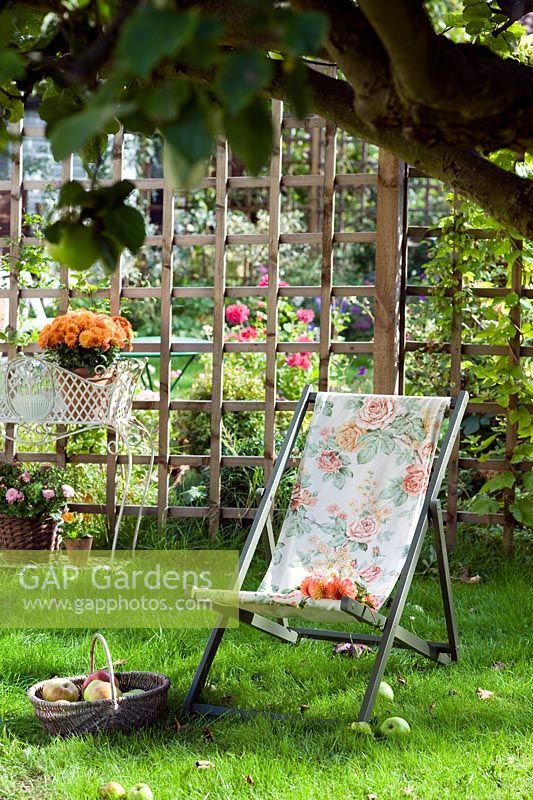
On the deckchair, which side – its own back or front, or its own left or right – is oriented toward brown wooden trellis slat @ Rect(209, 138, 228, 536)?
back

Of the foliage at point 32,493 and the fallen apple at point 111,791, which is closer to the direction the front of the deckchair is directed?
the fallen apple

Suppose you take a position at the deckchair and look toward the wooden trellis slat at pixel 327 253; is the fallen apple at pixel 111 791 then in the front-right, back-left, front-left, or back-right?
back-left

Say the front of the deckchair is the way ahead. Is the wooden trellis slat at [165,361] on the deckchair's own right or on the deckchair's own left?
on the deckchair's own right

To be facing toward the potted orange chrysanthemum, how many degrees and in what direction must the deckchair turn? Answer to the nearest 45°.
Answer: approximately 90° to its right

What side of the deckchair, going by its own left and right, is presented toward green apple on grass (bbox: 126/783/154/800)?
front

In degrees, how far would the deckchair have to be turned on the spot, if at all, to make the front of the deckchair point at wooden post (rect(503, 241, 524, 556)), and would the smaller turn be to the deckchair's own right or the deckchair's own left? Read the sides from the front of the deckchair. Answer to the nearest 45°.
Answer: approximately 180°

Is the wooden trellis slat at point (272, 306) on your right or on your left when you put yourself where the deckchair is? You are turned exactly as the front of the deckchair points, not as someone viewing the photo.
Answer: on your right

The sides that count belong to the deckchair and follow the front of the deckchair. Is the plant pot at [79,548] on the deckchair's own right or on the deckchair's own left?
on the deckchair's own right

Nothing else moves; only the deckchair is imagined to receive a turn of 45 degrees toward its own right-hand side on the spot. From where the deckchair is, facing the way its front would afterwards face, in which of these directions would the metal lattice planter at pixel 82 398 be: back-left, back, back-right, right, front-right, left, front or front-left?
front-right

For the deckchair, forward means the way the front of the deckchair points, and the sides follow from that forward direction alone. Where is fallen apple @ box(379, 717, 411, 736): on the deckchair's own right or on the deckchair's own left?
on the deckchair's own left
